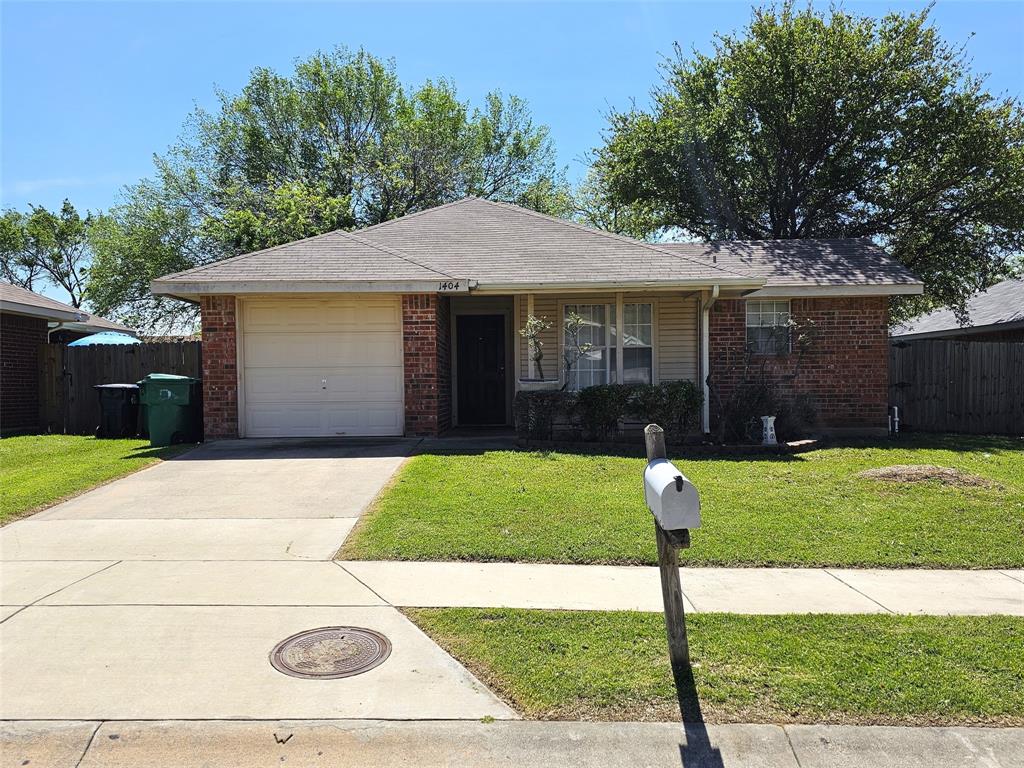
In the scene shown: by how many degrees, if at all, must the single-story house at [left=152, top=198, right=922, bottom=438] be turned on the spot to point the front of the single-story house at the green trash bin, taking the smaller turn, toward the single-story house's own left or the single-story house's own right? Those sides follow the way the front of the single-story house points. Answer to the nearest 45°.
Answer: approximately 90° to the single-story house's own right

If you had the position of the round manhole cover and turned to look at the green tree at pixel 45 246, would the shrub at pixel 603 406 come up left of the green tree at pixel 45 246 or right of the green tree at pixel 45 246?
right

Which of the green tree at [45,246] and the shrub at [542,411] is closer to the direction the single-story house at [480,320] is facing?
the shrub

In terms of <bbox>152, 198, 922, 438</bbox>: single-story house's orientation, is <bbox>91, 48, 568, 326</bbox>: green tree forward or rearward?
rearward

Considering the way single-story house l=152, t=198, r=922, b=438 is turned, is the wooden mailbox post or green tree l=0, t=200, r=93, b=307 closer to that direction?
the wooden mailbox post

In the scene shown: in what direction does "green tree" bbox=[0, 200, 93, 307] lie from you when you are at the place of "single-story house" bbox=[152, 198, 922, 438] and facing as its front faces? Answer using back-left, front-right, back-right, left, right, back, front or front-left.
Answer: back-right

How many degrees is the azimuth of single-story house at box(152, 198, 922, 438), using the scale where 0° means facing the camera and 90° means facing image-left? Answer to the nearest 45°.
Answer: approximately 0°

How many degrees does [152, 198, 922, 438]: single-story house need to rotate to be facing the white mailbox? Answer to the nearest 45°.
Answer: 0° — it already faces it

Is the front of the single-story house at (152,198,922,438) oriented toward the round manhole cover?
yes

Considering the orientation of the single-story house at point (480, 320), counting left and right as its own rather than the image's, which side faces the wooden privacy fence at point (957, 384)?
left

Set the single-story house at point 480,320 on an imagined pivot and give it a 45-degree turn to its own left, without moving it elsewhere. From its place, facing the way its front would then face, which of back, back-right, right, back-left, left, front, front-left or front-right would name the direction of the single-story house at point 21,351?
back-right

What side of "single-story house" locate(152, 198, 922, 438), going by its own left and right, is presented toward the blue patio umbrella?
right

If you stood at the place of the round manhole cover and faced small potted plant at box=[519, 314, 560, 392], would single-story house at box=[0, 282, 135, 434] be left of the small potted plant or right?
left

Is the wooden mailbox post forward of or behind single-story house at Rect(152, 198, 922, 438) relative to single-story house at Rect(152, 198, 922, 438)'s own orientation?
forward

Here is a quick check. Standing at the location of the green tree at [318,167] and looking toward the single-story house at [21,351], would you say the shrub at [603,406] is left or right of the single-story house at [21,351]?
left

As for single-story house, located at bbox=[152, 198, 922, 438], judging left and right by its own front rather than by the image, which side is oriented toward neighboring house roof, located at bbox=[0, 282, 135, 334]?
right
